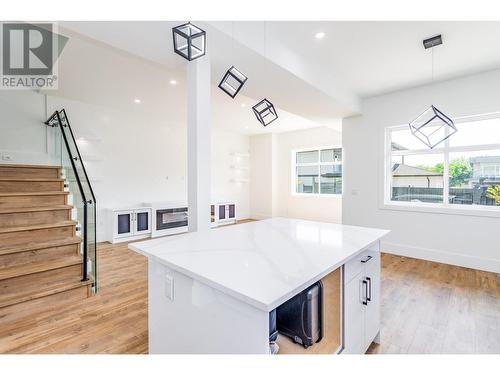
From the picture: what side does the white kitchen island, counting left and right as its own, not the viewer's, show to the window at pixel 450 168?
left

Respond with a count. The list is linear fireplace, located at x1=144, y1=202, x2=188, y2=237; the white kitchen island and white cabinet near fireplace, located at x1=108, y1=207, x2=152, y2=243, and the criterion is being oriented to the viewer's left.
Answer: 0

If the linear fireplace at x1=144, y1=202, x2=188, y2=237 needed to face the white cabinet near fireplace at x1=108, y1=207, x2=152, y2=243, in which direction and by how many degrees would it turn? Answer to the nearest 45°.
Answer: approximately 90° to its right

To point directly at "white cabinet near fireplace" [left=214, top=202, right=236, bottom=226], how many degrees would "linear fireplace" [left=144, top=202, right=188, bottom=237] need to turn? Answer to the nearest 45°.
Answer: approximately 90° to its left

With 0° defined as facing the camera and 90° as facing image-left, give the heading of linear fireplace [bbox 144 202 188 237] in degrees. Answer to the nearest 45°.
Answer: approximately 315°

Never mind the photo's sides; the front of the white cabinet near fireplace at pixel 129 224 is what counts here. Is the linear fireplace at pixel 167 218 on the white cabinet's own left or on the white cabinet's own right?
on the white cabinet's own left

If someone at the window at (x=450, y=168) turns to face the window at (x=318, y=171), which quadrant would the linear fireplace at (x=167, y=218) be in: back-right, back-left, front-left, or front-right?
front-left

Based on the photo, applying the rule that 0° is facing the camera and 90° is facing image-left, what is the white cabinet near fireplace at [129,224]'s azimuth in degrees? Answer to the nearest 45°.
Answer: approximately 315°

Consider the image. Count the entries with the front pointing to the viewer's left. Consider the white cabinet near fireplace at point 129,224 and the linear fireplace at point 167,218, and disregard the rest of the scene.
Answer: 0

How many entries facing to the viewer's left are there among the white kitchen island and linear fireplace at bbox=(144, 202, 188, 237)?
0

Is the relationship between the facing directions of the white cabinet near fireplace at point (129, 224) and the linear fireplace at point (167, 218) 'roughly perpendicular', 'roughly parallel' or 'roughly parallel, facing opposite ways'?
roughly parallel

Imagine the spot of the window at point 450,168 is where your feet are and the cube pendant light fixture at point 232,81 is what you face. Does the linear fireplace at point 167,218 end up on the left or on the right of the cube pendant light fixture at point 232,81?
right

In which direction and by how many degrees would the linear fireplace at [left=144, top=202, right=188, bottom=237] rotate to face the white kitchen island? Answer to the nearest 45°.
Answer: approximately 45° to its right
